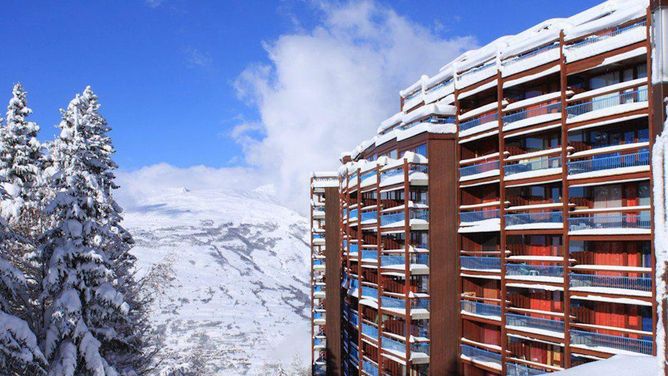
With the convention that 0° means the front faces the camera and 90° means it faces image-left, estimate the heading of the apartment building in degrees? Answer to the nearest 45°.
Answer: approximately 45°

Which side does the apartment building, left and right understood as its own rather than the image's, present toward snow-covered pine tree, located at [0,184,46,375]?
front

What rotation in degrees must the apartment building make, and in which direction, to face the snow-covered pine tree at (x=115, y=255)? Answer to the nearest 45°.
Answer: approximately 45° to its right

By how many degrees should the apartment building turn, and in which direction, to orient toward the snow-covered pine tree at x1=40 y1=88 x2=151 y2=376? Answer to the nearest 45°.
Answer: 0° — it already faces it

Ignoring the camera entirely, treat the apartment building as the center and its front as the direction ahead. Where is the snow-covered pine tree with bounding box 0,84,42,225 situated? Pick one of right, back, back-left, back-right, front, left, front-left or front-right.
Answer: front-right
